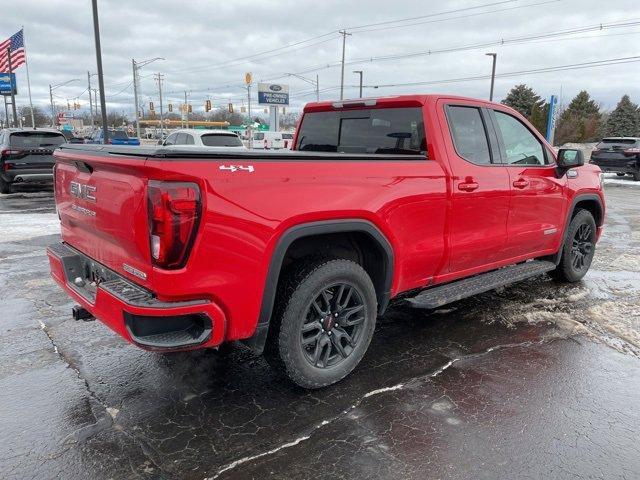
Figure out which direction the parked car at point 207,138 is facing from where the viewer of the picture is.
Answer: facing away from the viewer and to the left of the viewer

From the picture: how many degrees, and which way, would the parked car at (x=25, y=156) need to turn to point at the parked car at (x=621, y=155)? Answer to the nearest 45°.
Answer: approximately 135° to its right

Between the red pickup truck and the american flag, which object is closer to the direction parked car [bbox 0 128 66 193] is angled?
the american flag

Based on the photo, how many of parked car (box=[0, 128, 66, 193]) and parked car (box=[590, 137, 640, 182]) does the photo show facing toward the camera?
0

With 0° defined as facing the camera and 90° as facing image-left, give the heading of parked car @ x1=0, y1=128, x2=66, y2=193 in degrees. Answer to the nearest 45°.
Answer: approximately 135°

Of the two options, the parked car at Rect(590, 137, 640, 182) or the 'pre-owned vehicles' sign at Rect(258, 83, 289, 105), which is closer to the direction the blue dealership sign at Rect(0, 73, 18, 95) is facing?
the parked car

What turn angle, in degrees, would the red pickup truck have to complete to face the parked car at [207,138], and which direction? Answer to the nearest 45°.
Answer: approximately 45° to its left

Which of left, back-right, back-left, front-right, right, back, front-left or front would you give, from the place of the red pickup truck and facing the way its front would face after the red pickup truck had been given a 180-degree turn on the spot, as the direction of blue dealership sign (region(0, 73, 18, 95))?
right

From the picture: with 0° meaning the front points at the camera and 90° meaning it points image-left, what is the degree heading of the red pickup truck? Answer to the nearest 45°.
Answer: approximately 225°

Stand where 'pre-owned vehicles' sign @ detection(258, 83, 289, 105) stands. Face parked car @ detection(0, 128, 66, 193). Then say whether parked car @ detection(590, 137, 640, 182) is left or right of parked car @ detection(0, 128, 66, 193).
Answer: left

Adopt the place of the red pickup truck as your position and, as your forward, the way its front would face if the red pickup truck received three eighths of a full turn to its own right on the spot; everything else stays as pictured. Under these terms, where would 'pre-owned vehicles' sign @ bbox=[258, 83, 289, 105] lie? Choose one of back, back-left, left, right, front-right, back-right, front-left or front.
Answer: back

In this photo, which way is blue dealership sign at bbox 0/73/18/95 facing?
toward the camera

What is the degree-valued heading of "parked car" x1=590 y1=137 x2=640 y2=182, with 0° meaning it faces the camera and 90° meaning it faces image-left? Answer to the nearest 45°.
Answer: approximately 225°

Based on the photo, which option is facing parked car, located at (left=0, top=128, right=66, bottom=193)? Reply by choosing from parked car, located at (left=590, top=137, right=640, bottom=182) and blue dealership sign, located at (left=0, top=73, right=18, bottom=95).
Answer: the blue dealership sign

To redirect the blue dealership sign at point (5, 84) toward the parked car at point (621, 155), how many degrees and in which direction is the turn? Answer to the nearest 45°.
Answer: approximately 45° to its left
